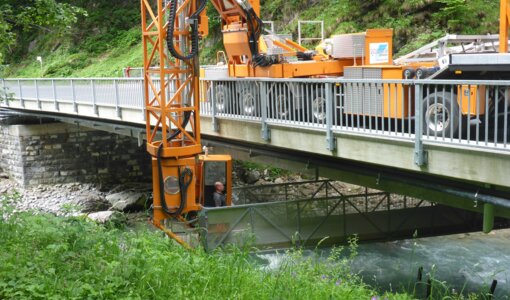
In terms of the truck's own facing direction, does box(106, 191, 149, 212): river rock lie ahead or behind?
behind

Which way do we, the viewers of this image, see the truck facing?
facing the viewer and to the right of the viewer

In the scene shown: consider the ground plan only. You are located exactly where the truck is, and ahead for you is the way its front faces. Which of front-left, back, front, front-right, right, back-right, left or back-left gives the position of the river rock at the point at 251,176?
back-left

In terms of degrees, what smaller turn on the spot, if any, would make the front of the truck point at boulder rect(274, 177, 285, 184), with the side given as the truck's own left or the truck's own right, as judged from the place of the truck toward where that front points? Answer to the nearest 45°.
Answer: approximately 135° to the truck's own left

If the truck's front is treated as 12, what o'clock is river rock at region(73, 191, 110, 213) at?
The river rock is roughly at 6 o'clock from the truck.

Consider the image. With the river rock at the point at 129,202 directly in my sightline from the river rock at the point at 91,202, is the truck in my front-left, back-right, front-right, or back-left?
front-right

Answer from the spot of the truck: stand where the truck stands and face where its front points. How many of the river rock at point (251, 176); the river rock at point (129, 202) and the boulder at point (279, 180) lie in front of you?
0
